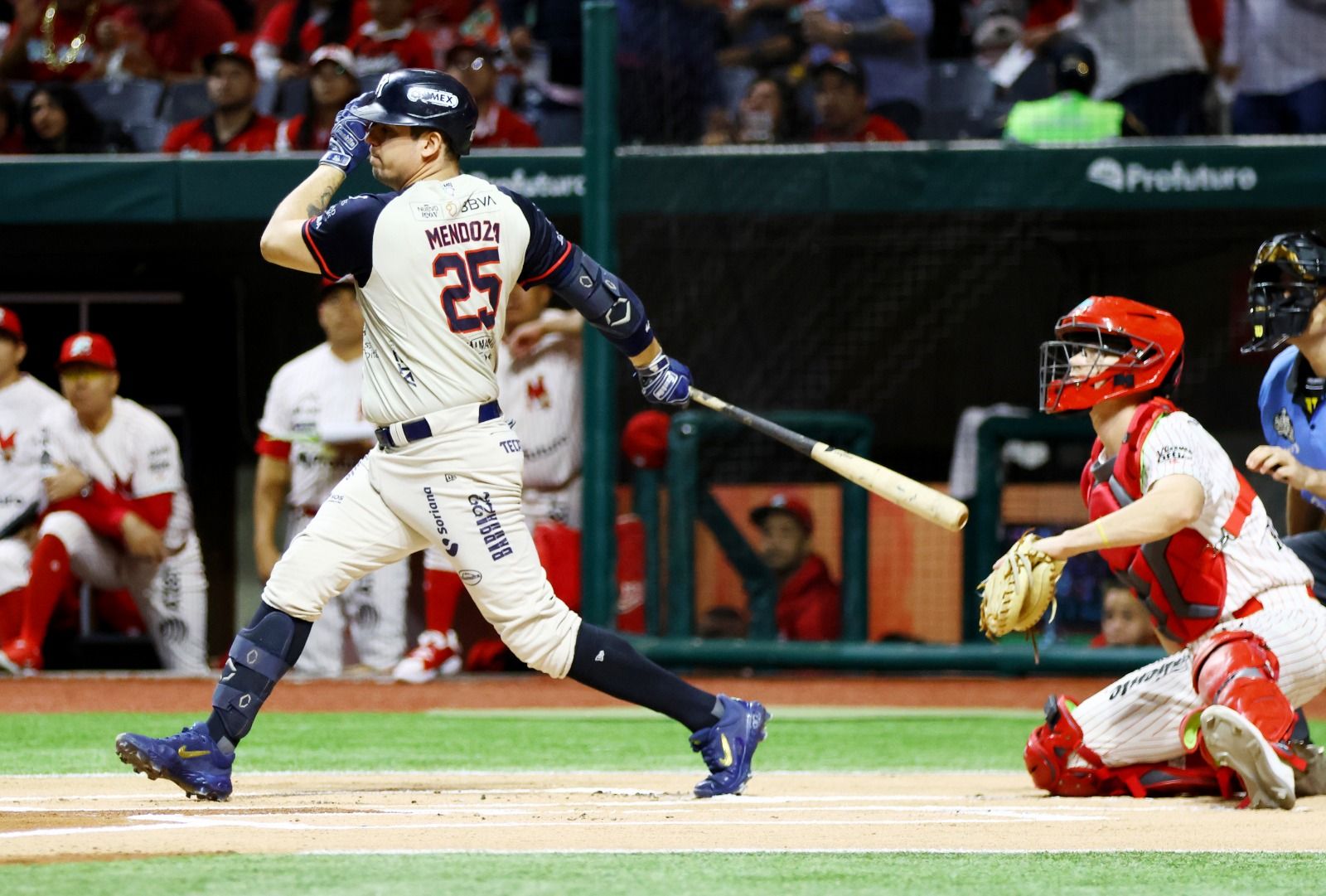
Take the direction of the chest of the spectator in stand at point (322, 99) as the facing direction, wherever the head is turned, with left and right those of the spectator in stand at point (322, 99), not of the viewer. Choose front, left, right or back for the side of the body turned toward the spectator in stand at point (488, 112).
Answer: left

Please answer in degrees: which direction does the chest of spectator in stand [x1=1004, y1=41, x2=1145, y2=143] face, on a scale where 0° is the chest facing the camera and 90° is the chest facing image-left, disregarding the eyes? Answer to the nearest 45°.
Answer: approximately 180°

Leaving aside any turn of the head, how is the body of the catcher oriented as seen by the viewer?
to the viewer's left

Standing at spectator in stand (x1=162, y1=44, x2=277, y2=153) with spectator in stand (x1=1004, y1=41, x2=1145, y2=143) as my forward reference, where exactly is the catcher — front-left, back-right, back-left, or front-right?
front-right

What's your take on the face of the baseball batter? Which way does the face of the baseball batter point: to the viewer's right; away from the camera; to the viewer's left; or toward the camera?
to the viewer's left

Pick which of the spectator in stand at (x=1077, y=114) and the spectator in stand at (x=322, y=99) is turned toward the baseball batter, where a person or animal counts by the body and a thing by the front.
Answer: the spectator in stand at (x=322, y=99)

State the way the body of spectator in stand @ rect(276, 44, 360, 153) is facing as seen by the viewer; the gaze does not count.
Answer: toward the camera

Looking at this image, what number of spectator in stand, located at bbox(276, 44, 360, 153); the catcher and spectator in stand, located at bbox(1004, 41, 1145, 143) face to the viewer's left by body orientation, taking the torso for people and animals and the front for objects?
1

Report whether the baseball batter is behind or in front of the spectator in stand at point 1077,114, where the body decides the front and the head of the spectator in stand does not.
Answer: behind

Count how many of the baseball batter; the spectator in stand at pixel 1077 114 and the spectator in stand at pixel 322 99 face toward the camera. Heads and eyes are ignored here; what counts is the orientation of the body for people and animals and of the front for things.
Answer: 1

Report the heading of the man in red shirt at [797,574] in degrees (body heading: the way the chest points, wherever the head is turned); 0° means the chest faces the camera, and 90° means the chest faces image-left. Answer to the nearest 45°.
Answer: approximately 45°

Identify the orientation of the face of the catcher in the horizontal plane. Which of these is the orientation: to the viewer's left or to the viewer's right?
to the viewer's left

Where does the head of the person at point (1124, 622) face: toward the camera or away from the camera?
toward the camera

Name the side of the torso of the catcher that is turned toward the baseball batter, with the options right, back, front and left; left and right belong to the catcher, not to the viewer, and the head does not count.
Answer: front

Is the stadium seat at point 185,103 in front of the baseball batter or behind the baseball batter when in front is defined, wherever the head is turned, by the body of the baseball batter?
in front

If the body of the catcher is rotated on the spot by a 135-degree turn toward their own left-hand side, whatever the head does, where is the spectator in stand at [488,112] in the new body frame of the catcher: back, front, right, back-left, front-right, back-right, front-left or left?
back
